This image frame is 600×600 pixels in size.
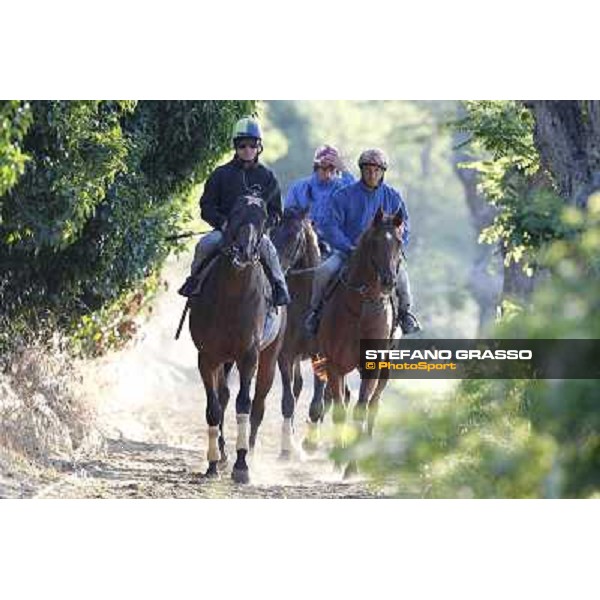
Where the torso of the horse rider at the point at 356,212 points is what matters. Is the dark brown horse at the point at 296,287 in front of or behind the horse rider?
behind

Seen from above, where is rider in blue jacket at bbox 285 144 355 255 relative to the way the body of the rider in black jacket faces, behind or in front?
behind

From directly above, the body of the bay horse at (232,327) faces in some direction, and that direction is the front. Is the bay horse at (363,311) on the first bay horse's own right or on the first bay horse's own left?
on the first bay horse's own left

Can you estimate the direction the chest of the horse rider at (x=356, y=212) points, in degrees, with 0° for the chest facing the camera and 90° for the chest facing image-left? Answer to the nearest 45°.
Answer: approximately 0°

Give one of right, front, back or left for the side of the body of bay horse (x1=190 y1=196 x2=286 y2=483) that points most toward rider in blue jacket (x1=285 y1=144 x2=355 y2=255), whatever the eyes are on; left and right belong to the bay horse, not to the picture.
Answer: back

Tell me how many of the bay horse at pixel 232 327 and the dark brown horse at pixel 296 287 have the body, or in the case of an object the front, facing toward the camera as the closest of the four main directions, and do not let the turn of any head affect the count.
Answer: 2

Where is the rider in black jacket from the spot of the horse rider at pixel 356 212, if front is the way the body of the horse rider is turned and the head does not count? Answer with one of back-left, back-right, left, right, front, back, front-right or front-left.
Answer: front-right
